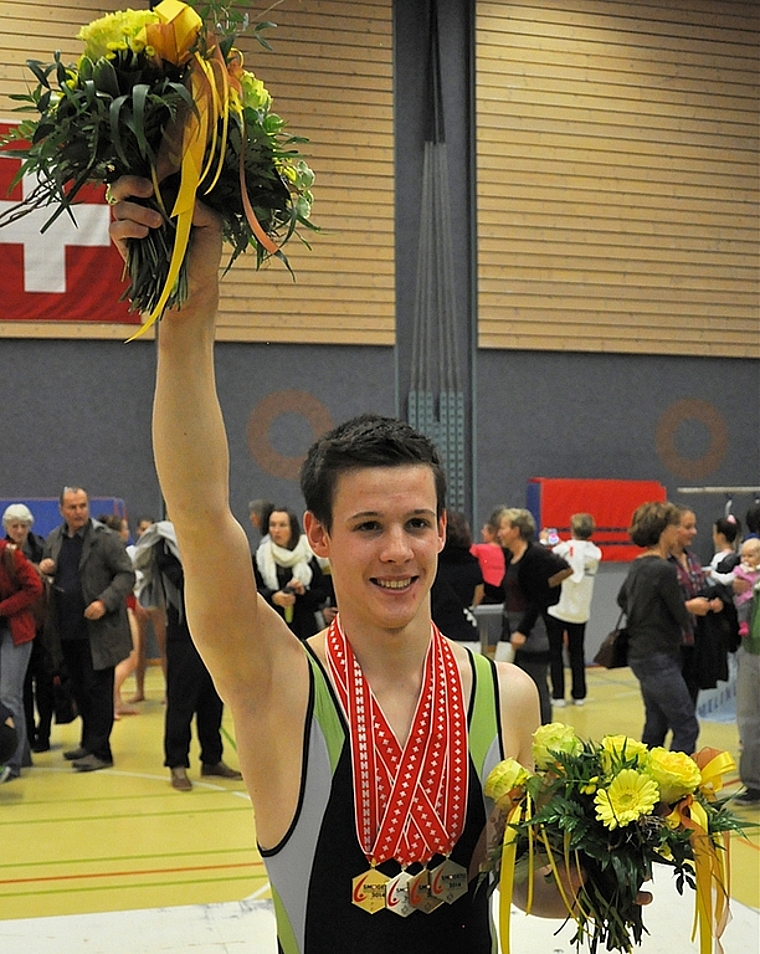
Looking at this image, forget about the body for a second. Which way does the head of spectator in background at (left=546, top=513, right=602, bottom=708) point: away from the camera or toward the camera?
away from the camera

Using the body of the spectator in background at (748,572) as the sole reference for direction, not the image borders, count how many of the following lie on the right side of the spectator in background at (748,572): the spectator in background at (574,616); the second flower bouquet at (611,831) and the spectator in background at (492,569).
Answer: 2

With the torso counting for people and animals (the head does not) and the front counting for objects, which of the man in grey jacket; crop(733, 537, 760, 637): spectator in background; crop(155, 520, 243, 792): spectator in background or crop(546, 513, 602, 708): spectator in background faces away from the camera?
crop(546, 513, 602, 708): spectator in background

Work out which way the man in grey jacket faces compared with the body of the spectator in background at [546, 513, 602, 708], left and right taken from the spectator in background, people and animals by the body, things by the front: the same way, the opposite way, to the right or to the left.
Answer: the opposite way

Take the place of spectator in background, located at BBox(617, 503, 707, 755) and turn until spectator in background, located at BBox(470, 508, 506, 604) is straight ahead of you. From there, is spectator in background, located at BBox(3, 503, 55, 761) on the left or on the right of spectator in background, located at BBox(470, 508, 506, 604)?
left

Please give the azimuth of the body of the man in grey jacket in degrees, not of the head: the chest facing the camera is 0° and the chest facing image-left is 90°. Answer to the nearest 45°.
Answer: approximately 45°

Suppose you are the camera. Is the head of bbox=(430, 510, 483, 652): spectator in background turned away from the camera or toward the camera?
away from the camera

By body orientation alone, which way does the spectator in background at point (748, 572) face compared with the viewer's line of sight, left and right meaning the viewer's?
facing the viewer and to the left of the viewer

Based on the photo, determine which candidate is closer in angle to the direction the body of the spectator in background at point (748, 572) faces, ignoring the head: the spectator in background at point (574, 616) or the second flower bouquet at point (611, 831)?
the second flower bouquet

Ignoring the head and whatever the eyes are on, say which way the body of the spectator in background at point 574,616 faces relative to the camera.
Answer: away from the camera
